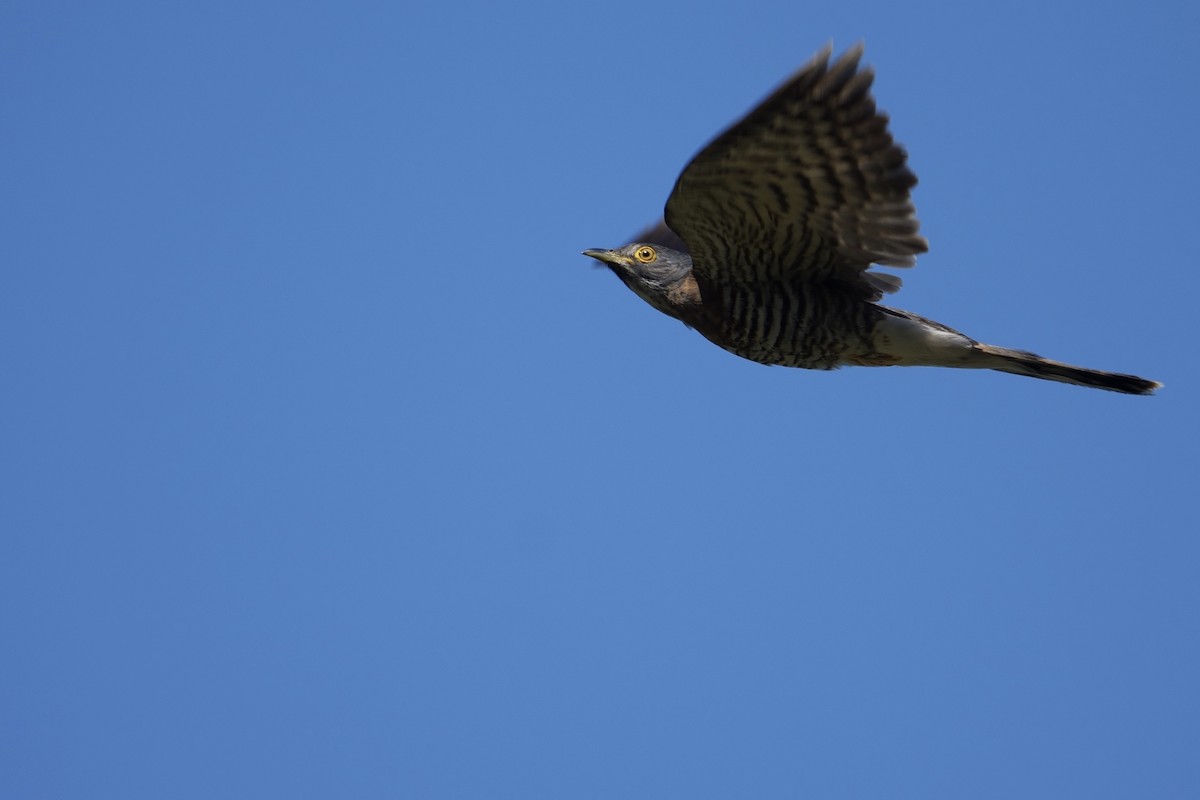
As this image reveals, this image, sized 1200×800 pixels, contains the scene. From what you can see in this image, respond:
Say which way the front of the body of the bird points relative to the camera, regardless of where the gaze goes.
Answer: to the viewer's left
